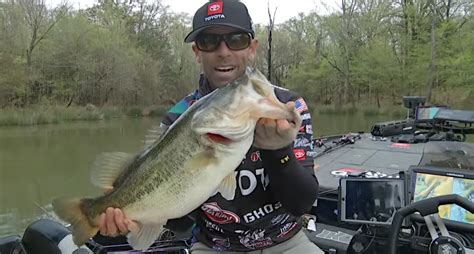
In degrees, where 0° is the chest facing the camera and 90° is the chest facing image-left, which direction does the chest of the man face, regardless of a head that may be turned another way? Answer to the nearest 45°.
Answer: approximately 0°
